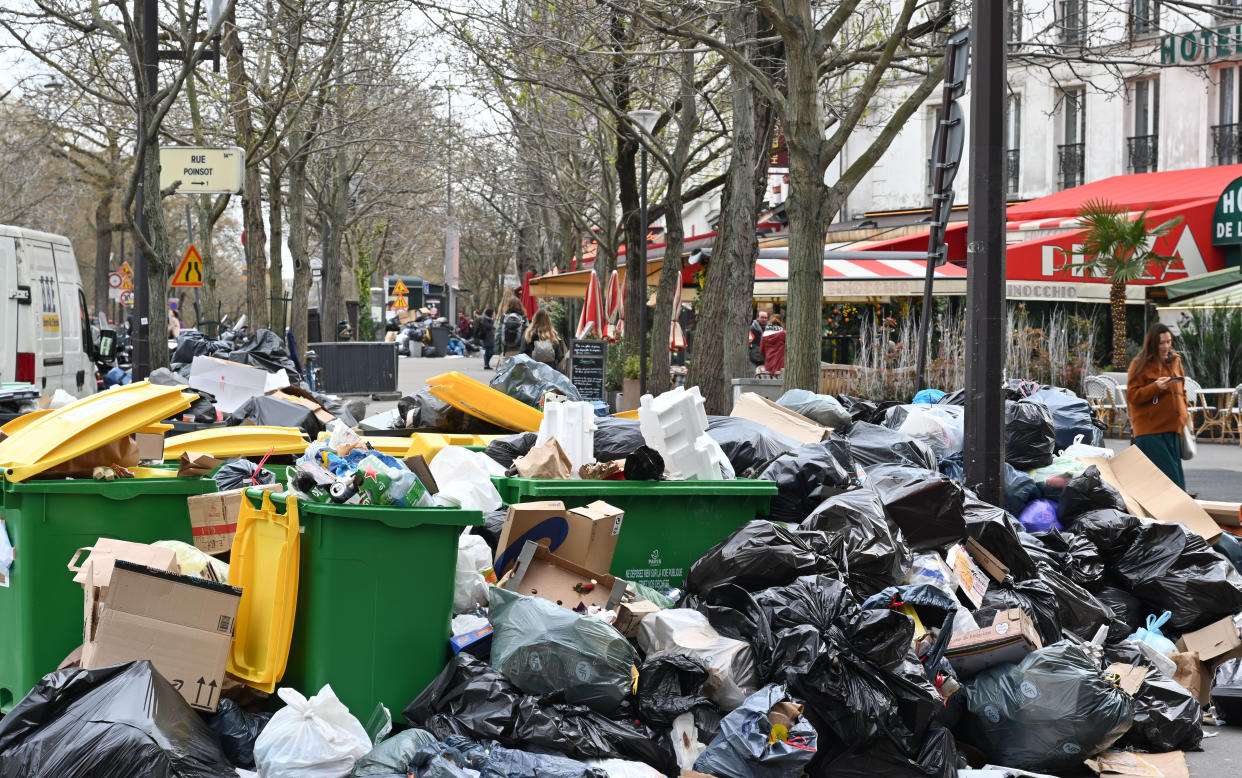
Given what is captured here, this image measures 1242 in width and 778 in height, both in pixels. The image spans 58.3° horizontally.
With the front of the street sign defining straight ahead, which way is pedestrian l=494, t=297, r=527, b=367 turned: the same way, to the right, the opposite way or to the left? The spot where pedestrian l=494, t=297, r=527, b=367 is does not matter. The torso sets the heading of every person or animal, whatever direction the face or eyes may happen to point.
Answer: the opposite way

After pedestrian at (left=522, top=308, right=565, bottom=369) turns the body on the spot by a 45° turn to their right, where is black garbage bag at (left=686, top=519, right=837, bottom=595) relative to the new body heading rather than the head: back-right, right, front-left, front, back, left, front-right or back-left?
back-right

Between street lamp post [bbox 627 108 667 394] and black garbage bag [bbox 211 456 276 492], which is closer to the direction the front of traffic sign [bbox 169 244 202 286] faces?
the black garbage bag

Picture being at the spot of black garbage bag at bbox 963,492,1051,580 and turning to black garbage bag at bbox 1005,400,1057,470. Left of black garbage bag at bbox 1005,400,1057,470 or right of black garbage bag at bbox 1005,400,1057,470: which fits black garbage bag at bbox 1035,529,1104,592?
right

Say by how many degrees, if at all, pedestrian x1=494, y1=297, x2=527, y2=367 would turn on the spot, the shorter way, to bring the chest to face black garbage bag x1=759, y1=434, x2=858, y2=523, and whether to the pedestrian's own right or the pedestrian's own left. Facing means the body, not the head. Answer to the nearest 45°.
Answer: approximately 180°

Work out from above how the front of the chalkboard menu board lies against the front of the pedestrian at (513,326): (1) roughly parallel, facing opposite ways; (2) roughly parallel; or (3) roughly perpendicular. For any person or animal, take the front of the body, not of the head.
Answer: roughly parallel, facing opposite ways

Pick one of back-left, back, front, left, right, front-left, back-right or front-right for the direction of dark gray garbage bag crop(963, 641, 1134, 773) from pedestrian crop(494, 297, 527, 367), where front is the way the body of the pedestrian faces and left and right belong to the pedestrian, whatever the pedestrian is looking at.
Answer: back

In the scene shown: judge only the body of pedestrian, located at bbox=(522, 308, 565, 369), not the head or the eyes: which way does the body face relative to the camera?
away from the camera

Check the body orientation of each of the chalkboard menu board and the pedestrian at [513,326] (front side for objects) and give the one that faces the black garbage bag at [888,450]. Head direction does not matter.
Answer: the chalkboard menu board

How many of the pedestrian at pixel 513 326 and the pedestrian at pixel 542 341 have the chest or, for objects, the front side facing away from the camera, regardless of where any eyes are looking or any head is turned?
2

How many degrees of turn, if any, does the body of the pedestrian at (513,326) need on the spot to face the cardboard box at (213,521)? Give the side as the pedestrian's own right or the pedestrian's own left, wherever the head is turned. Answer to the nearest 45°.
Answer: approximately 180°

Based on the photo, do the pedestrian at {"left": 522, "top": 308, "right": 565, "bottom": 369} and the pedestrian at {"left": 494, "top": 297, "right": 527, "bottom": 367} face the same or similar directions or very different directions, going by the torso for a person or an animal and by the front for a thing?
same or similar directions

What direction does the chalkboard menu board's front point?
toward the camera

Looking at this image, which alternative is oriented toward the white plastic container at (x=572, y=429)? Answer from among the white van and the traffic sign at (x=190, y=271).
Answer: the traffic sign

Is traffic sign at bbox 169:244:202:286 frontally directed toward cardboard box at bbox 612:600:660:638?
yes

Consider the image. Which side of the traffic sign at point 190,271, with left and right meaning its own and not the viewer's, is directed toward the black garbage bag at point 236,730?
front

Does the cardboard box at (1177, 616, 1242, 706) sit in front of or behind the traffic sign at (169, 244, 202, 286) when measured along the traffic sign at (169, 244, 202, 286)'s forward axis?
in front

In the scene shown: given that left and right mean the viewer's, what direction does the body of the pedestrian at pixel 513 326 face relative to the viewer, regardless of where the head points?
facing away from the viewer

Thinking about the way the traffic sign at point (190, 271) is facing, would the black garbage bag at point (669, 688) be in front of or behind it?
in front
